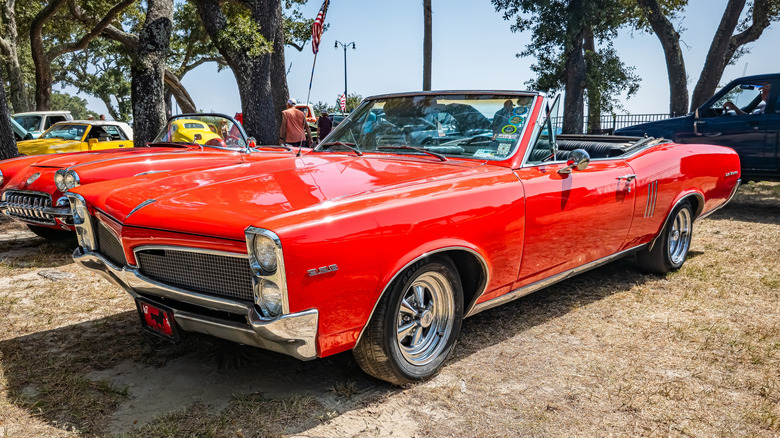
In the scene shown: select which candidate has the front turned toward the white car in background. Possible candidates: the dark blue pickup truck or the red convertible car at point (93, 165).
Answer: the dark blue pickup truck

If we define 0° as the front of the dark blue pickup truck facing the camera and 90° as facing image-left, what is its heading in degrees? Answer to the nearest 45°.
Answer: approximately 90°

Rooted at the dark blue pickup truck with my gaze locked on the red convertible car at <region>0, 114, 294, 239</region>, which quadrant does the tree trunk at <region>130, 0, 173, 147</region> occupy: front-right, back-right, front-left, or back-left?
front-right

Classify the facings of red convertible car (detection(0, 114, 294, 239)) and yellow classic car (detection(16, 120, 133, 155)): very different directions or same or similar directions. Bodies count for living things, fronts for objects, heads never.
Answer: same or similar directions

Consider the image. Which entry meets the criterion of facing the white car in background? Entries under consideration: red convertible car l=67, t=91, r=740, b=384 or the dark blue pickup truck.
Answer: the dark blue pickup truck

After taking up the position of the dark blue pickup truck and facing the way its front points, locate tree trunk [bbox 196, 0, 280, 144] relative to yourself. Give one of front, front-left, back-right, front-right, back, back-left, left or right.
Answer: front

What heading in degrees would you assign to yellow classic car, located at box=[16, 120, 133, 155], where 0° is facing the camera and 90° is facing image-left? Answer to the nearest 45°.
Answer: approximately 45°

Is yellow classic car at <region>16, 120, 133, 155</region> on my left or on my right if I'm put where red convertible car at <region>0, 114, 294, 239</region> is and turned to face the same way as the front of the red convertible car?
on my right

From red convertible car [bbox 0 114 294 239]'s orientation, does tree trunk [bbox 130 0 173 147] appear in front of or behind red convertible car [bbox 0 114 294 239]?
behind

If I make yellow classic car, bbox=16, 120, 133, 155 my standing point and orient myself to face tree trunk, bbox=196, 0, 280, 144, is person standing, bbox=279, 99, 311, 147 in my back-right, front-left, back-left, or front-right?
front-right

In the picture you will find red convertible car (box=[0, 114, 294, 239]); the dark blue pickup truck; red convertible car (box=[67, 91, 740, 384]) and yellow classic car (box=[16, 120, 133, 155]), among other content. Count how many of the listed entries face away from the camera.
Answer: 0

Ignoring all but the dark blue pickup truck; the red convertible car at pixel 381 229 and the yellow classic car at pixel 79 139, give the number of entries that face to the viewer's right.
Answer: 0

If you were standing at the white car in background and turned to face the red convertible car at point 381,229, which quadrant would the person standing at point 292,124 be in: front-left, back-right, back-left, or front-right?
front-left
